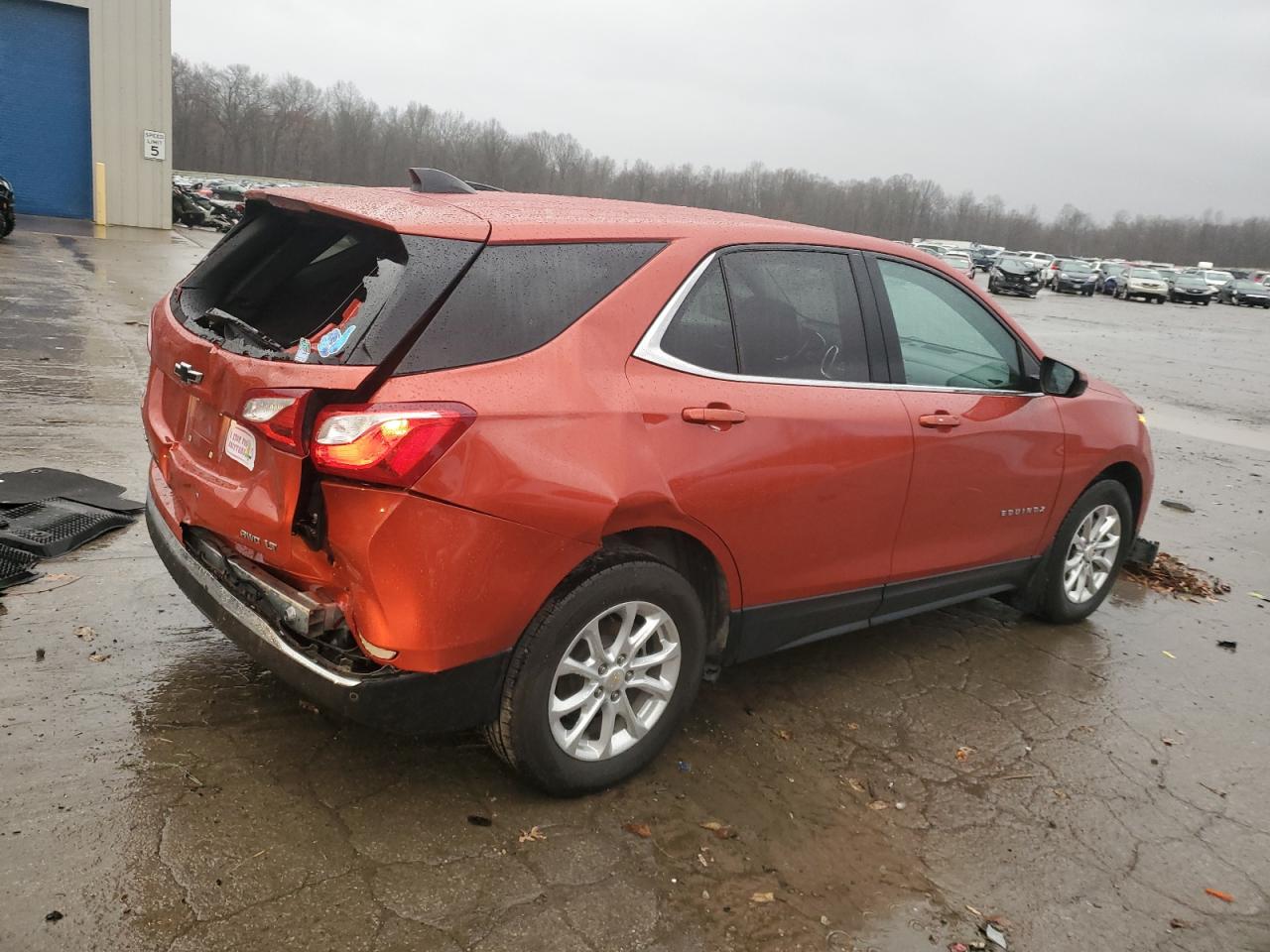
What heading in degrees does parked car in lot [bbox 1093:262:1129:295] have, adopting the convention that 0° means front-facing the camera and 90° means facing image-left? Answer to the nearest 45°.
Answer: approximately 45°

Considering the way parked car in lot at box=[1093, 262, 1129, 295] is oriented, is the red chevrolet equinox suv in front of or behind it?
in front

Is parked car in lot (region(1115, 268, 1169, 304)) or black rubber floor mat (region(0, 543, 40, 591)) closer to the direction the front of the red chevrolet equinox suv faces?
the parked car in lot

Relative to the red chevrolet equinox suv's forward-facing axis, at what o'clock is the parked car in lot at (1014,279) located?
The parked car in lot is roughly at 11 o'clock from the red chevrolet equinox suv.

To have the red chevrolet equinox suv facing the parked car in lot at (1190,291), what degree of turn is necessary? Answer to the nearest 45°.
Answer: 0° — it already faces it

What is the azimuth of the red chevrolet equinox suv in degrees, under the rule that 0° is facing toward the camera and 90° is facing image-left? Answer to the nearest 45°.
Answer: approximately 225°

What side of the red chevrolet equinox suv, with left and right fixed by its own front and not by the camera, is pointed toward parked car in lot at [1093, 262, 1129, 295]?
front

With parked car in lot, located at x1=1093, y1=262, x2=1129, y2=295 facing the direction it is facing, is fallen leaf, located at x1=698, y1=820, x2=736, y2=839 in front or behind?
in front

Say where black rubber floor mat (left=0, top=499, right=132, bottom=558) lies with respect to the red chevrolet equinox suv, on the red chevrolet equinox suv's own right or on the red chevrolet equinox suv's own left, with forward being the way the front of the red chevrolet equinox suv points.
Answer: on the red chevrolet equinox suv's own left

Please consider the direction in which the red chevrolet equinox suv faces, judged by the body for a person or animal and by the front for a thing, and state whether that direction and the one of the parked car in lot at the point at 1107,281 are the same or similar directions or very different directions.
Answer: very different directions
